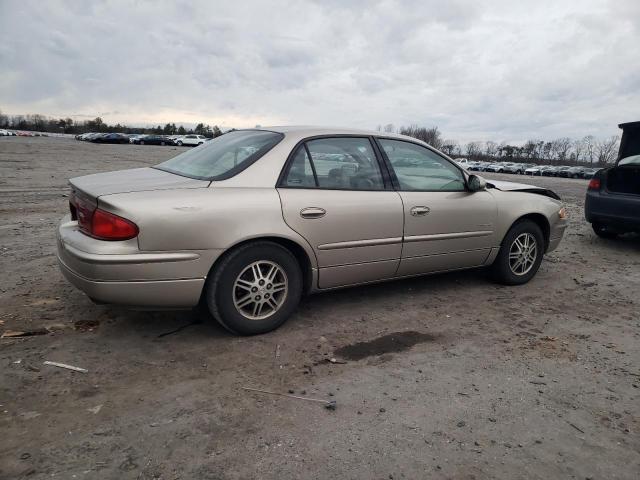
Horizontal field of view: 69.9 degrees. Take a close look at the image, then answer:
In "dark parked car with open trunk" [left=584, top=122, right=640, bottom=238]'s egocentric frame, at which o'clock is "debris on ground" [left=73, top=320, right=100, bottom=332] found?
The debris on ground is roughly at 7 o'clock from the dark parked car with open trunk.

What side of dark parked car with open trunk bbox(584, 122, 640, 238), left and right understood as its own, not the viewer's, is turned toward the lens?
back

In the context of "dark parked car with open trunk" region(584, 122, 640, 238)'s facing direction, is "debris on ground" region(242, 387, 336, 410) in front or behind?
behind

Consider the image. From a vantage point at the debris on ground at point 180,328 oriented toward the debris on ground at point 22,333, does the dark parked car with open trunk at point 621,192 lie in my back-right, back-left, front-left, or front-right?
back-right

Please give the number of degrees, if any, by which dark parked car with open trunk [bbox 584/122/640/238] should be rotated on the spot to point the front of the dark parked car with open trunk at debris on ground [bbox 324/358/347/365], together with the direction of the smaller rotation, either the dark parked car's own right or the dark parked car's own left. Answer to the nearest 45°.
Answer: approximately 180°

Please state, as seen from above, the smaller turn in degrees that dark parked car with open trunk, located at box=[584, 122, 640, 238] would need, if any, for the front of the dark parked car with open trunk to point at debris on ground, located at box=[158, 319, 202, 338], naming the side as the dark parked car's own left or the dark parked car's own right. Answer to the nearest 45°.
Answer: approximately 135° to the dark parked car's own left

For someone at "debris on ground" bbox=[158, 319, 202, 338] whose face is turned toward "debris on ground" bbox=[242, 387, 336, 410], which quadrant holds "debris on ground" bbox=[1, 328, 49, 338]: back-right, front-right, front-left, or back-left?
back-right

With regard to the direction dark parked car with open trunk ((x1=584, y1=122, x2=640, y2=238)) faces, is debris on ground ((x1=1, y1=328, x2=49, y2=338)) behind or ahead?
behind

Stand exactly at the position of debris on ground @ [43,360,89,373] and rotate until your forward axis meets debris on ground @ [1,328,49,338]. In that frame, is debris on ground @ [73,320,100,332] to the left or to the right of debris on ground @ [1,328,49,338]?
right
